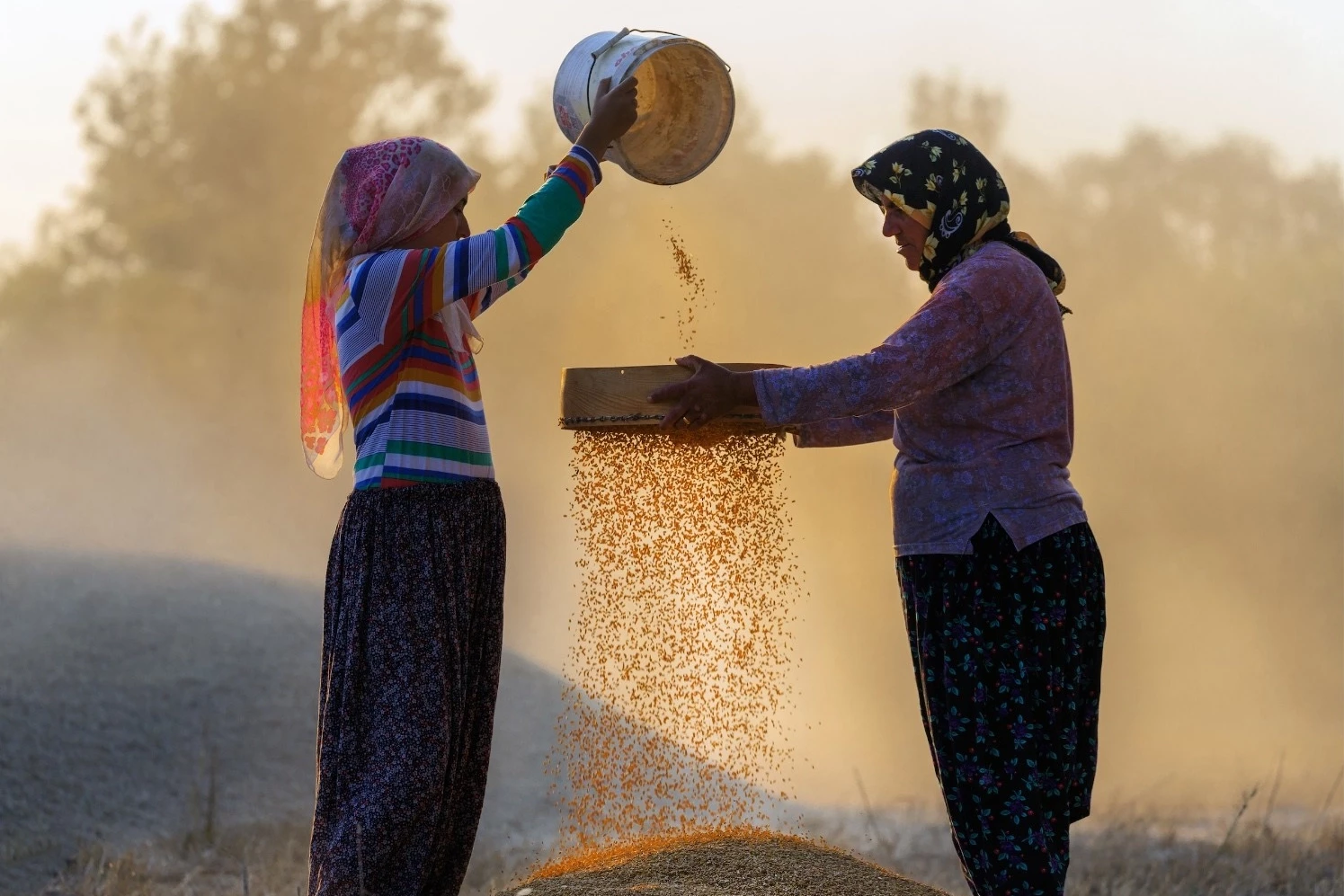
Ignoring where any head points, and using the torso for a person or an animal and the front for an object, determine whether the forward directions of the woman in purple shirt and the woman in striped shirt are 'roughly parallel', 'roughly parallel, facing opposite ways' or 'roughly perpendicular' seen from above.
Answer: roughly parallel, facing opposite ways

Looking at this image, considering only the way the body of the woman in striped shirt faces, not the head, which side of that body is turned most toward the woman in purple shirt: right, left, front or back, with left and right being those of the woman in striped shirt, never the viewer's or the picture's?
front

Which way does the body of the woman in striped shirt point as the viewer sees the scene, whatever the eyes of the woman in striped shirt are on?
to the viewer's right

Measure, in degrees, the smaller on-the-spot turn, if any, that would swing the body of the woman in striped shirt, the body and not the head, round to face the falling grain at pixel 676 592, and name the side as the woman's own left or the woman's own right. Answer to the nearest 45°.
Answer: approximately 45° to the woman's own left

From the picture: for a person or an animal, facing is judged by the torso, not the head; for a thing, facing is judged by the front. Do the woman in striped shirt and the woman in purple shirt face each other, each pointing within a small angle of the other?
yes

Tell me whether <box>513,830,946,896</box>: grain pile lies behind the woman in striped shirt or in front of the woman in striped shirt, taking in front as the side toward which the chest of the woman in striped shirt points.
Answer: in front

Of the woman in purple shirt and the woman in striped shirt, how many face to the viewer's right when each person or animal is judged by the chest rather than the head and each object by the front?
1

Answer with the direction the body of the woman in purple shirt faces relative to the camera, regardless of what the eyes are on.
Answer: to the viewer's left

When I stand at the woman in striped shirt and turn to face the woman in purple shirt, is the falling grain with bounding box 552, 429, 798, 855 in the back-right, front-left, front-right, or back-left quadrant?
front-left

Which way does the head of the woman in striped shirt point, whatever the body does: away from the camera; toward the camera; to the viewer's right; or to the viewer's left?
to the viewer's right

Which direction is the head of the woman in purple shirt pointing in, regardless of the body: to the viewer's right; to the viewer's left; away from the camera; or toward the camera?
to the viewer's left

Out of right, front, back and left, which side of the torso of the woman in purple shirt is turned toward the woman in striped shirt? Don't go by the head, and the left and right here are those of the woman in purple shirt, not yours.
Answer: front
